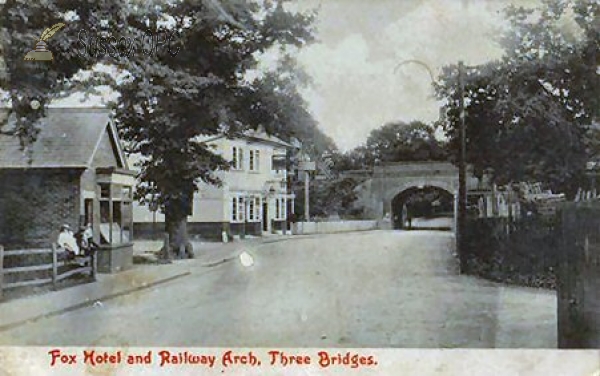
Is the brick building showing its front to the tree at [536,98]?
yes

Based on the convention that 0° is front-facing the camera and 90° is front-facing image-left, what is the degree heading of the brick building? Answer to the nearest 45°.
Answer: approximately 315°

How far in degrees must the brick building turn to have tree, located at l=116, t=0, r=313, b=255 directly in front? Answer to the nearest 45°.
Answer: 0° — it already faces it

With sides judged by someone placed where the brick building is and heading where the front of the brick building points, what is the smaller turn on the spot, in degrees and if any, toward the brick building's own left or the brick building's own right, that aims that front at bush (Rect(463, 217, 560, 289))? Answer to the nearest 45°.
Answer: approximately 45° to the brick building's own left
